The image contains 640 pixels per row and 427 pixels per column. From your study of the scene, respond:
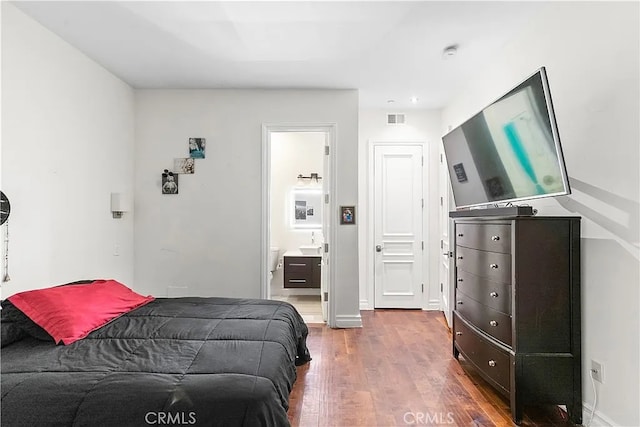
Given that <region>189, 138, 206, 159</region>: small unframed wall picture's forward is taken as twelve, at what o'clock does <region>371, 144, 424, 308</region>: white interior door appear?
The white interior door is roughly at 9 o'clock from the small unframed wall picture.

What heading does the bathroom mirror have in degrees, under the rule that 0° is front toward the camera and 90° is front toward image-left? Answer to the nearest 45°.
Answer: approximately 0°

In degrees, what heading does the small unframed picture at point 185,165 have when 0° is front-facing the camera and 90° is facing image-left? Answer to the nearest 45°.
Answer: approximately 0°

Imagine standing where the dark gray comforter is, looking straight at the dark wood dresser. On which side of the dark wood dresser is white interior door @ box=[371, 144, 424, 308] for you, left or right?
left

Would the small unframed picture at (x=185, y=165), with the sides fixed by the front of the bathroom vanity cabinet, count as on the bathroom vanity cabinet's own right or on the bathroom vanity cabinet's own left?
on the bathroom vanity cabinet's own right
